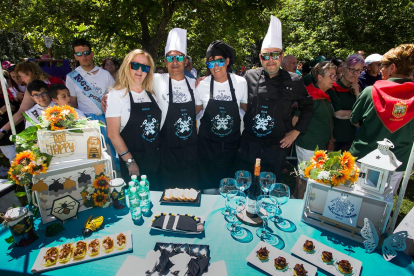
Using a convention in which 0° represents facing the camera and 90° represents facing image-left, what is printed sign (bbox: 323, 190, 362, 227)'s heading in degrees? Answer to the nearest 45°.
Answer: approximately 0°

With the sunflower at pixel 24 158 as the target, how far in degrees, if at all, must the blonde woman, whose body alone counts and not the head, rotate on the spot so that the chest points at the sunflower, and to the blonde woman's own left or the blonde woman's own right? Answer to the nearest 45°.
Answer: approximately 90° to the blonde woman's own right

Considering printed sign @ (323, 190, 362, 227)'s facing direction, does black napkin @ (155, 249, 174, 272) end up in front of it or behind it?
in front

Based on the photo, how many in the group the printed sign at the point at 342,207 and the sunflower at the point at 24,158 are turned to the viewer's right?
0

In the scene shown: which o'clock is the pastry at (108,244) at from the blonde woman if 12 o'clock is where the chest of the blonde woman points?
The pastry is roughly at 2 o'clock from the blonde woman.

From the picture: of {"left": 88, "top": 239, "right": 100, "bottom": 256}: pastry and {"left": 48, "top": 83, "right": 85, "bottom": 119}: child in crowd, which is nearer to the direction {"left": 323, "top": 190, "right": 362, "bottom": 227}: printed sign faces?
the pastry

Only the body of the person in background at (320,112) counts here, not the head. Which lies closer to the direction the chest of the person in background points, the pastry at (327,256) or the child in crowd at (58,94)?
the pastry

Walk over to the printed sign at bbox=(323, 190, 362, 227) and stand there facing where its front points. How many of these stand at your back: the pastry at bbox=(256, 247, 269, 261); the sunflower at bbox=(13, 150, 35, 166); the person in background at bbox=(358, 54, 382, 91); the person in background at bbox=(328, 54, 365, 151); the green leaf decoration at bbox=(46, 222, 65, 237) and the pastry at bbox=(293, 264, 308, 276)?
2

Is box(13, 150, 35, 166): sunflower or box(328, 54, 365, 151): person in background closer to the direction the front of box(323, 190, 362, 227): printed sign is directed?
the sunflower
